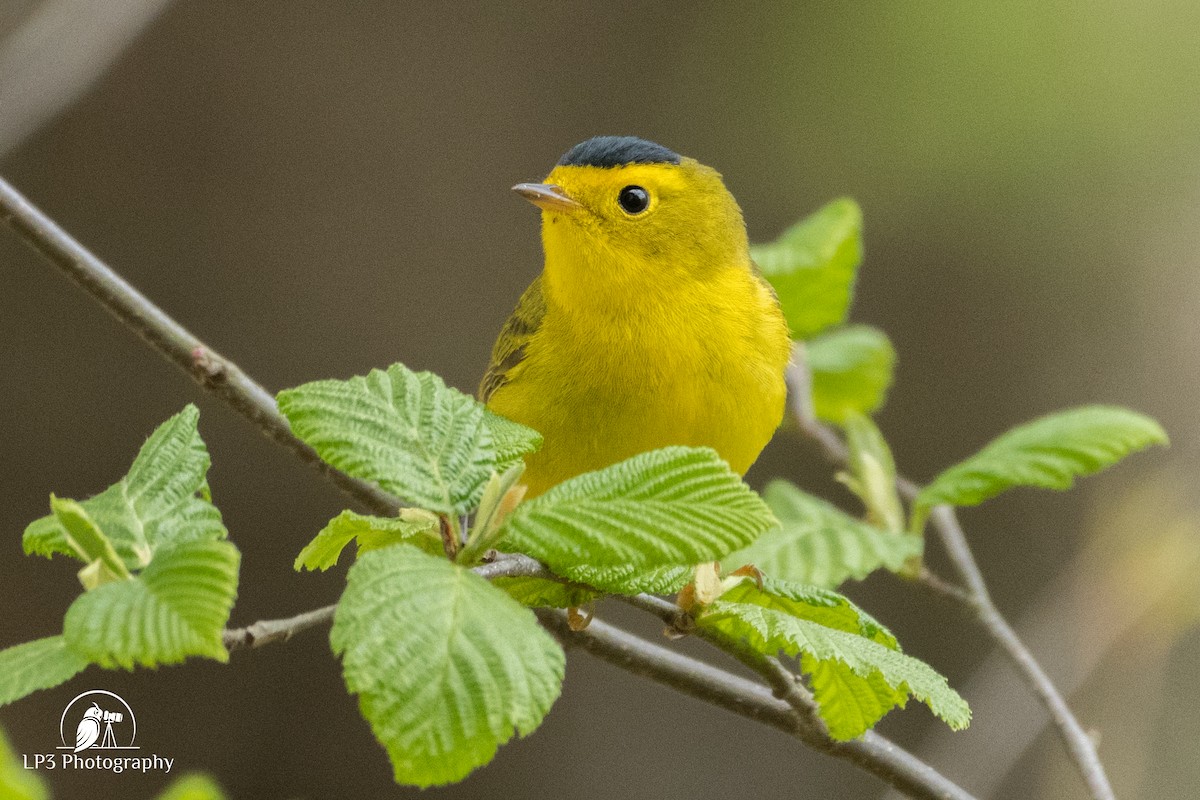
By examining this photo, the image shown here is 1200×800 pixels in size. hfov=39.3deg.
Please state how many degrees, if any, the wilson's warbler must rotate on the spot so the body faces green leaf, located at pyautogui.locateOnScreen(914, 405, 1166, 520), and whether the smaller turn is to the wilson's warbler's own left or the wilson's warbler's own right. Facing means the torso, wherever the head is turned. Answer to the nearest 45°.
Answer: approximately 90° to the wilson's warbler's own left

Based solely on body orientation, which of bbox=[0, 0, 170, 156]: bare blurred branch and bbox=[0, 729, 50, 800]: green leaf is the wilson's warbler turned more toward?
the green leaf

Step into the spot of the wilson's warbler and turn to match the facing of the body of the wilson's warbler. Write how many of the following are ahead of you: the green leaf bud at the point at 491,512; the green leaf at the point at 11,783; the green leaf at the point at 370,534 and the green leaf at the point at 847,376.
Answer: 3

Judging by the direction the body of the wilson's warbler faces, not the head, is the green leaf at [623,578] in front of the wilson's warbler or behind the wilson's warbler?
in front

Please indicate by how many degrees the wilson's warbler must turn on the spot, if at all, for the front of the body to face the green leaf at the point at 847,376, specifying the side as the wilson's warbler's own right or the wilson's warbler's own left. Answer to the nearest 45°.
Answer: approximately 135° to the wilson's warbler's own left

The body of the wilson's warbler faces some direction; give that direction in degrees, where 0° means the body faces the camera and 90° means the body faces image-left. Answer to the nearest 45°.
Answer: approximately 0°

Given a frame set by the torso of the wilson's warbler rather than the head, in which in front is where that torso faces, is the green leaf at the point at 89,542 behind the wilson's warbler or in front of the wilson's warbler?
in front
